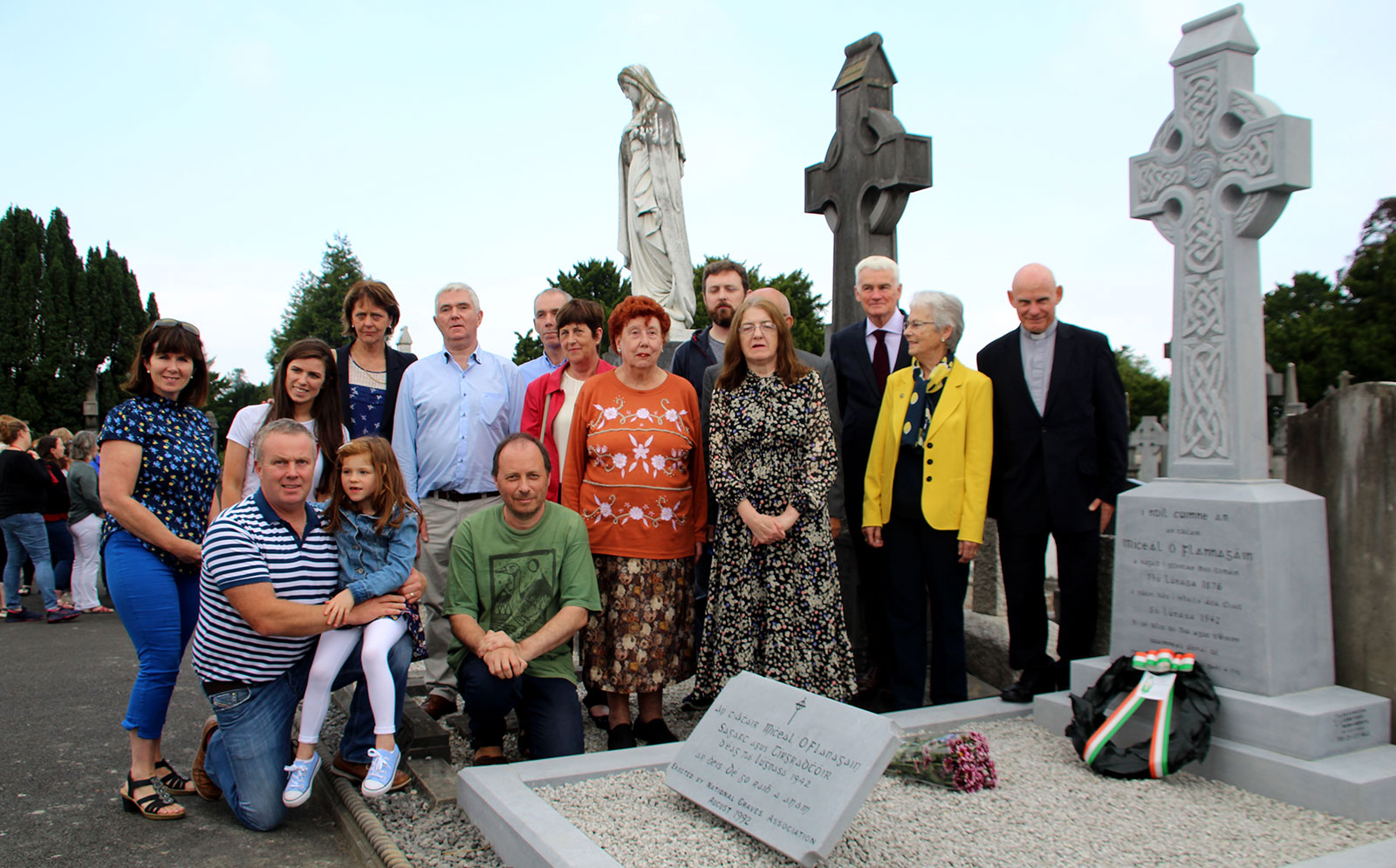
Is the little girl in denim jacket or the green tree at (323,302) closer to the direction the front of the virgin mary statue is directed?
the little girl in denim jacket

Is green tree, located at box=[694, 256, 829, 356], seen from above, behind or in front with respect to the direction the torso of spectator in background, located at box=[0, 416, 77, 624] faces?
in front

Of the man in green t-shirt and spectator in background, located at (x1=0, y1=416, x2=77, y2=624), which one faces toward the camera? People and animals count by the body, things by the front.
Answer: the man in green t-shirt

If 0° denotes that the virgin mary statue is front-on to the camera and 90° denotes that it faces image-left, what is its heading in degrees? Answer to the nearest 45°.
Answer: approximately 45°

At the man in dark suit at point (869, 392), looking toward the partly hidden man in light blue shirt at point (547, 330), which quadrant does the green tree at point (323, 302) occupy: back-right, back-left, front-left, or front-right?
front-right

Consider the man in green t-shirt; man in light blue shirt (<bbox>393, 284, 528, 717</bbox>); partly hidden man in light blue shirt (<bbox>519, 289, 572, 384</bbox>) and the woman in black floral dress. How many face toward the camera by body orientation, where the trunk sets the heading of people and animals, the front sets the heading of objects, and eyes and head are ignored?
4

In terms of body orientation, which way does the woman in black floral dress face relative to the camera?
toward the camera

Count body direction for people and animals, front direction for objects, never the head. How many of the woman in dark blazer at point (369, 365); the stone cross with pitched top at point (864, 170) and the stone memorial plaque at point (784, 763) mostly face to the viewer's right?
0

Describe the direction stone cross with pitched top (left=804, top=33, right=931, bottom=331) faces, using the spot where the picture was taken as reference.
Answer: facing the viewer and to the left of the viewer

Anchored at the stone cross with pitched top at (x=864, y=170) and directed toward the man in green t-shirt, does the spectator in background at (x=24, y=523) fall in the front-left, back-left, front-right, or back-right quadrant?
front-right

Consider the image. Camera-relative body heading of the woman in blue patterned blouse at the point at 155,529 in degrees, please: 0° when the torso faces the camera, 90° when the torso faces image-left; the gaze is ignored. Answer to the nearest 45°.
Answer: approximately 315°

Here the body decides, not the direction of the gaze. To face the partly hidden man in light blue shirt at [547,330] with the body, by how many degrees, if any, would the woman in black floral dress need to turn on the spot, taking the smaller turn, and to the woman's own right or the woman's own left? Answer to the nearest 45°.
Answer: approximately 135° to the woman's own right

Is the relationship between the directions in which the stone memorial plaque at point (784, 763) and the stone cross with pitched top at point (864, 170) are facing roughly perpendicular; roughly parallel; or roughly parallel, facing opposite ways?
roughly parallel
